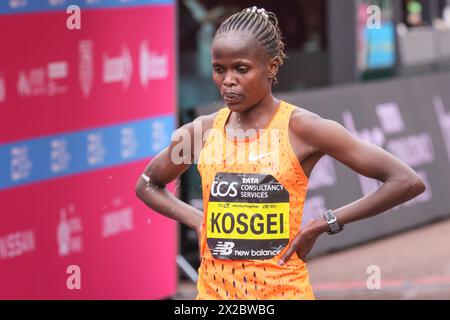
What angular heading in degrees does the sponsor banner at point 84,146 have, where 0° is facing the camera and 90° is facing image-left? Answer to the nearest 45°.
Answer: approximately 315°
